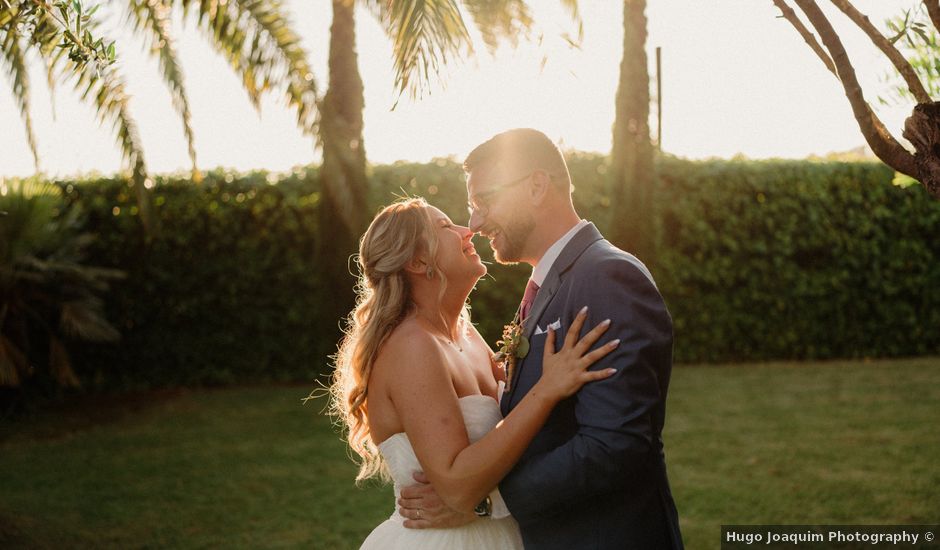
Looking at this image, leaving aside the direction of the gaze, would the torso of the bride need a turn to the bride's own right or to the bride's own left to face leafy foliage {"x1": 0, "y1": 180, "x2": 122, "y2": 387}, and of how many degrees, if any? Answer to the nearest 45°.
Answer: approximately 135° to the bride's own left

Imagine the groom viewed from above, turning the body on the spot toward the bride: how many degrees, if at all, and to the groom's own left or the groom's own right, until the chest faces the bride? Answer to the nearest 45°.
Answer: approximately 45° to the groom's own right

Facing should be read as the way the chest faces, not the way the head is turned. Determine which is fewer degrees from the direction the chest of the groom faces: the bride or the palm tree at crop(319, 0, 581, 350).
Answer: the bride

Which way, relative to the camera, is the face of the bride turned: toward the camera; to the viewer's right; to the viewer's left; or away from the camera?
to the viewer's right

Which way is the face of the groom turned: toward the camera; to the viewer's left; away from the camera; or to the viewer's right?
to the viewer's left

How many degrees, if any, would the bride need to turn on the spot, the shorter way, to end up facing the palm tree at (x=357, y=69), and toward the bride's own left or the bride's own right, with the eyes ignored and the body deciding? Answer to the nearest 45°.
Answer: approximately 90° to the bride's own left

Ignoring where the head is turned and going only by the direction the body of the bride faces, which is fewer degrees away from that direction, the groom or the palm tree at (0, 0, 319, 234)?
the groom

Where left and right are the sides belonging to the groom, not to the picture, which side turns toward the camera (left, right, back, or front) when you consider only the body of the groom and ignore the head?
left

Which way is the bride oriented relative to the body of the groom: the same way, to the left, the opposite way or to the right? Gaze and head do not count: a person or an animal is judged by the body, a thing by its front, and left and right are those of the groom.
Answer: the opposite way

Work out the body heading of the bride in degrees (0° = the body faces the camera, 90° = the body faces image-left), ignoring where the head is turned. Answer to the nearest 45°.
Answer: approximately 270°

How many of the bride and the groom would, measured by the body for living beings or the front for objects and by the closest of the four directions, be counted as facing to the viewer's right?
1

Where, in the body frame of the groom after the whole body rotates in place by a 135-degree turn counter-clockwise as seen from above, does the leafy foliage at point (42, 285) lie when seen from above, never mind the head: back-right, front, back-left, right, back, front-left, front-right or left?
back

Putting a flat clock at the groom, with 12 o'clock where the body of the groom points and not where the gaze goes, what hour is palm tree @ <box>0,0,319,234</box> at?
The palm tree is roughly at 2 o'clock from the groom.
